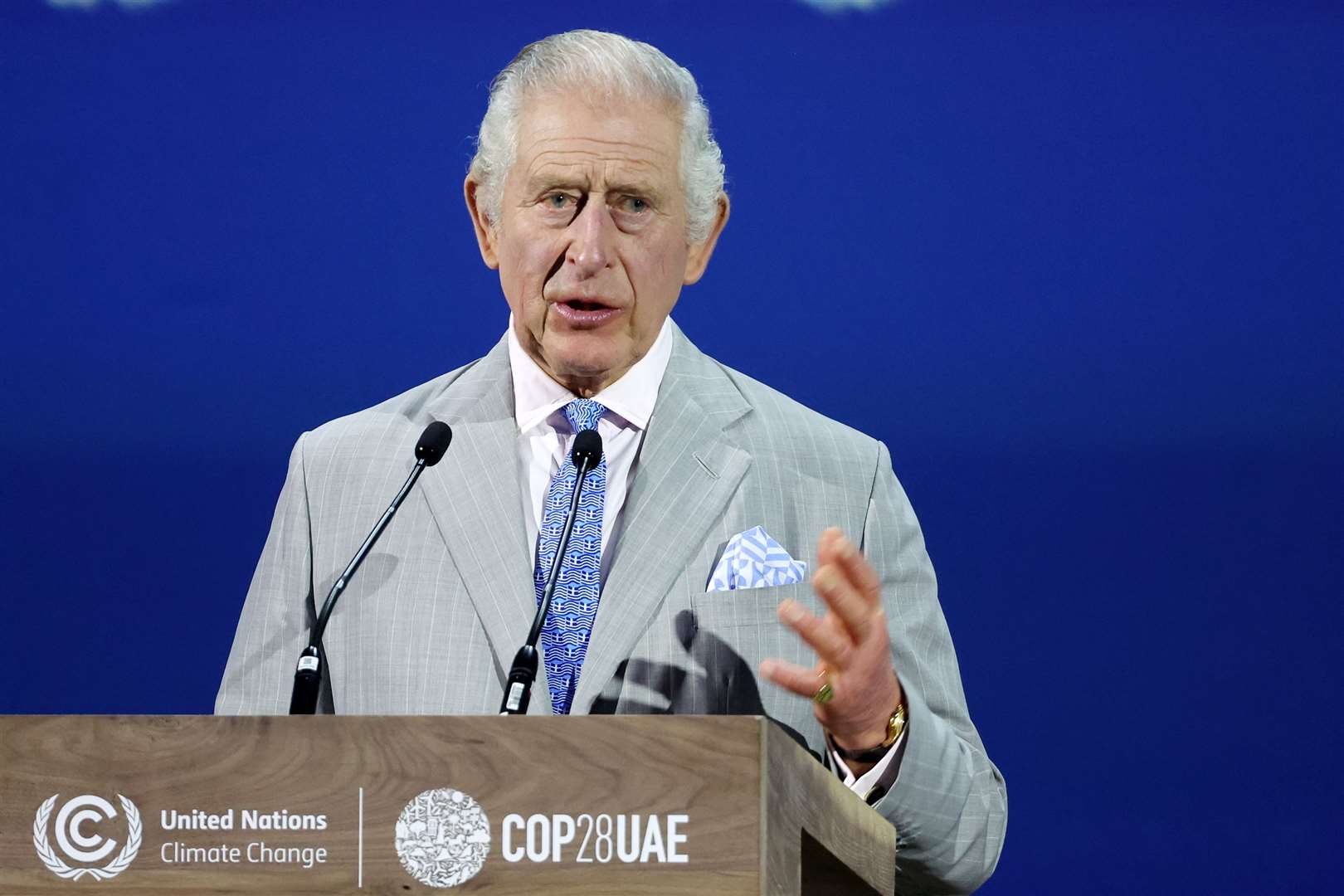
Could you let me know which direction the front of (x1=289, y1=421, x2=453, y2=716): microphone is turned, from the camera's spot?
facing away from the viewer and to the right of the viewer

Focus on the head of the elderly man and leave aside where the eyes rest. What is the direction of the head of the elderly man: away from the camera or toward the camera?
toward the camera

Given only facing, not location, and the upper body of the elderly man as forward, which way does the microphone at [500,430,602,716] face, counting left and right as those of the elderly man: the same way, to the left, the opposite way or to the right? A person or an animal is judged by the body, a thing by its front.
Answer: the opposite way

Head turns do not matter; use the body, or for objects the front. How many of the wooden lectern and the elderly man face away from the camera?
0

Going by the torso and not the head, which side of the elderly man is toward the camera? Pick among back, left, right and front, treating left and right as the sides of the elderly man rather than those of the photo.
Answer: front

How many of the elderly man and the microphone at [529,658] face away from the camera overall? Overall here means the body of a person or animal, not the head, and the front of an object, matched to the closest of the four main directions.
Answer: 1

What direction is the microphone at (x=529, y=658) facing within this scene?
away from the camera

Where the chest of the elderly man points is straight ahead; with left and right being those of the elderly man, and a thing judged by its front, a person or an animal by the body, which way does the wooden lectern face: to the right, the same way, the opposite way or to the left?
the same way
